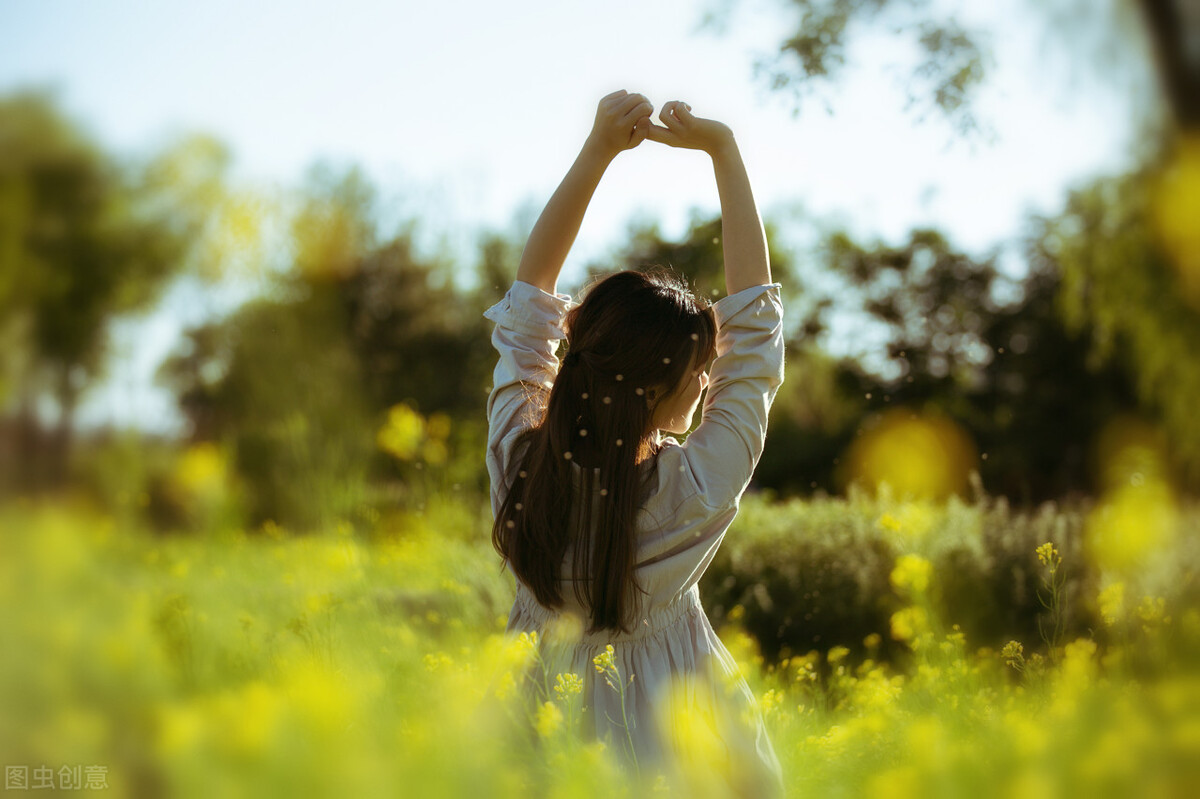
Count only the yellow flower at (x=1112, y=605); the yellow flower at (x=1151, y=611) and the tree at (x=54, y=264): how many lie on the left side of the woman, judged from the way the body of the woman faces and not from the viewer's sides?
1

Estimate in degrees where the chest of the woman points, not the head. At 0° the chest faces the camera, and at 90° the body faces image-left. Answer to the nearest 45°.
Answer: approximately 180°

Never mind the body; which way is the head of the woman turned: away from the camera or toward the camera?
away from the camera

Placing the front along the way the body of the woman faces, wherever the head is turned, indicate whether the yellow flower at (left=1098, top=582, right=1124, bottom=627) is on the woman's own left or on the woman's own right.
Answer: on the woman's own right

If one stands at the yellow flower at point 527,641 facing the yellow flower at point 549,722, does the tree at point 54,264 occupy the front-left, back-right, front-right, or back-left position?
back-right

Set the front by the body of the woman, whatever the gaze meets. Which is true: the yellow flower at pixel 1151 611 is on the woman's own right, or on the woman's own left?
on the woman's own right

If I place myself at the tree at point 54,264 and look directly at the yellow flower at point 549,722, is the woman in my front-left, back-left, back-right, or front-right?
front-left
